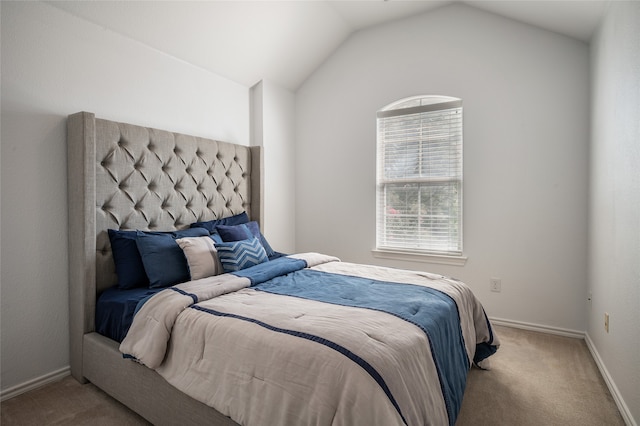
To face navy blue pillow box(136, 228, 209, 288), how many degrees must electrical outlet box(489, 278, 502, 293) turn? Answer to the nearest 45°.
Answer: approximately 45° to its right

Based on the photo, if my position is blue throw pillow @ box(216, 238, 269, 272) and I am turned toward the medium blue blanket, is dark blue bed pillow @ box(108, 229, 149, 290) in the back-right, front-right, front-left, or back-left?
back-right

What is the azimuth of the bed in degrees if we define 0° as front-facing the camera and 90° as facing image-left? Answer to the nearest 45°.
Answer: approximately 315°

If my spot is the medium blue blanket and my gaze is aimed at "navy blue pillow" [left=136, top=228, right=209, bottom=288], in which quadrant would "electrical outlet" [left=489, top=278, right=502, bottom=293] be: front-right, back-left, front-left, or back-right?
back-right

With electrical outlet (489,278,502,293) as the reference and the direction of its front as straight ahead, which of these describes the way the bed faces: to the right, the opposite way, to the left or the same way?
to the left

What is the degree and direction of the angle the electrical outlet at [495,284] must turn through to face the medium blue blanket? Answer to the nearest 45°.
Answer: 0° — it already faces it
